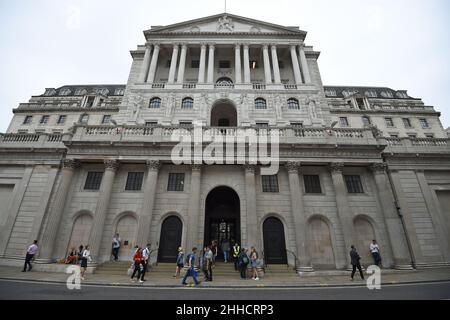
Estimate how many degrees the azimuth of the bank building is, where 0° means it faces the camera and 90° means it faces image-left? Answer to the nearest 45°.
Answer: approximately 0°

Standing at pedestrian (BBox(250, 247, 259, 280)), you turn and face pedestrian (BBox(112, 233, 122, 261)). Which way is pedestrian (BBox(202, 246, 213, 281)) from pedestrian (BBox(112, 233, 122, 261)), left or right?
left
